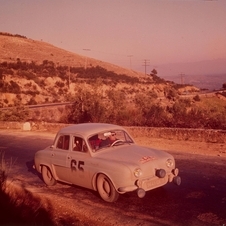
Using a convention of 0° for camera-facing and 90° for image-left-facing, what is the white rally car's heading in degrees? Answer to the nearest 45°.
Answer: approximately 315°
